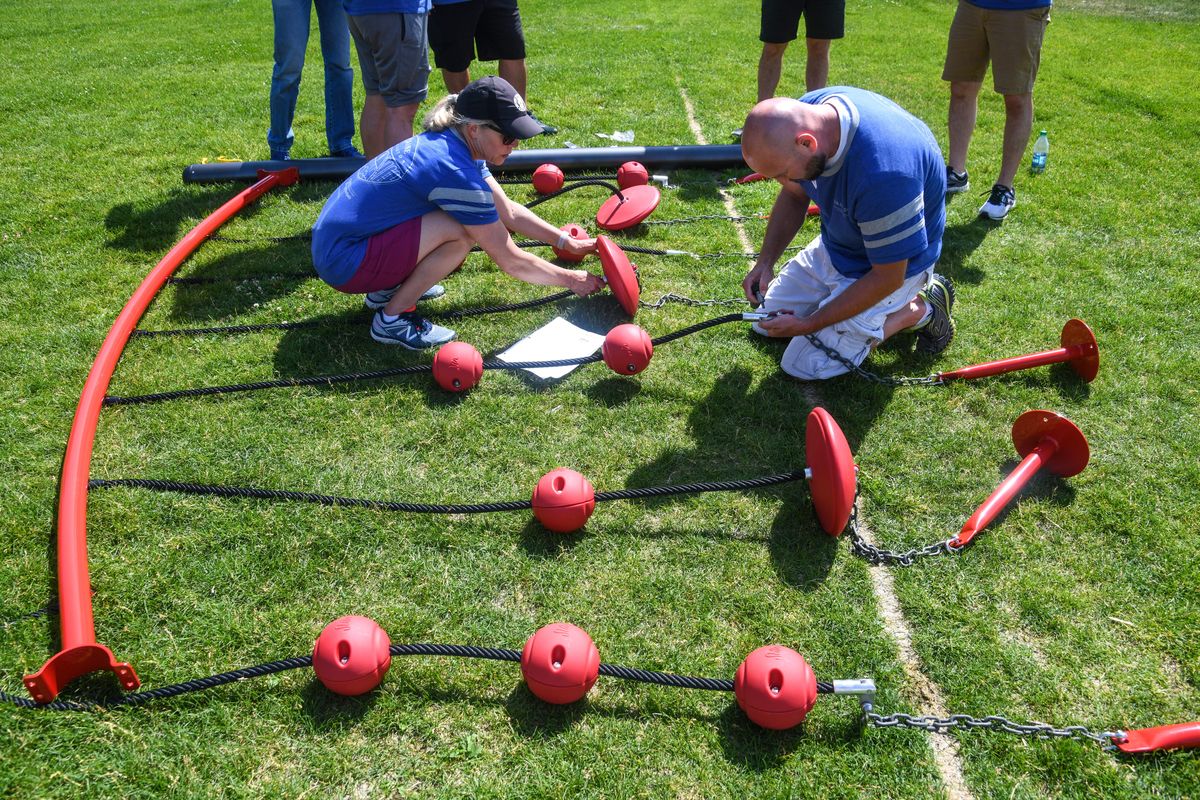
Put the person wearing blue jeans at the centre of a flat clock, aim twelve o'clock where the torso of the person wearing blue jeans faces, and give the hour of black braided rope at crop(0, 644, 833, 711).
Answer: The black braided rope is roughly at 12 o'clock from the person wearing blue jeans.

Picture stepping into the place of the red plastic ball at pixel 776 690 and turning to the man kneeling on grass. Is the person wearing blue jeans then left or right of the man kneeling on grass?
left

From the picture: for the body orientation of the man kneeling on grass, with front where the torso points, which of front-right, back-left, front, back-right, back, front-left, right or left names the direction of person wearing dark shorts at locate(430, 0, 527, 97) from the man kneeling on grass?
right

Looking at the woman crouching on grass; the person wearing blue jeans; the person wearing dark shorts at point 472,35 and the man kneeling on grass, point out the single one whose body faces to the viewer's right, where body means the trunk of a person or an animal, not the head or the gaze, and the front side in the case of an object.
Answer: the woman crouching on grass

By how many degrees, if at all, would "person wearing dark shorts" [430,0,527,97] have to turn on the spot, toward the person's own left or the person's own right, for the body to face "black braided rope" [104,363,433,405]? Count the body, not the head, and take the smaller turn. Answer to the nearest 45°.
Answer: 0° — they already face it

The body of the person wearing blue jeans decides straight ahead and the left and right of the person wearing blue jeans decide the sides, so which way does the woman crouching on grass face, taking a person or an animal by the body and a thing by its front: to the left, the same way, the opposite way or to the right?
to the left

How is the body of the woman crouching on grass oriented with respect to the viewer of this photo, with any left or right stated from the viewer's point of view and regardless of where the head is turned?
facing to the right of the viewer

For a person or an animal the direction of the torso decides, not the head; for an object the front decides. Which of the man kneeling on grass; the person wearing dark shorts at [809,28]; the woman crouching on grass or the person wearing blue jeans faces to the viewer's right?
the woman crouching on grass

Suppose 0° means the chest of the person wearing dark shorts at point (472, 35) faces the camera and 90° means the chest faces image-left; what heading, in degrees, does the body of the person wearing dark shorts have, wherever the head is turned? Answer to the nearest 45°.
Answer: approximately 0°

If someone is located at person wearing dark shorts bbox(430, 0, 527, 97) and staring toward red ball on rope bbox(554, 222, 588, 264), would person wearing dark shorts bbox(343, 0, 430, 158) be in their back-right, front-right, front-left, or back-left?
front-right

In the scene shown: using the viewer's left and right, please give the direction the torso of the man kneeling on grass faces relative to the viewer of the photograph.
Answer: facing the viewer and to the left of the viewer

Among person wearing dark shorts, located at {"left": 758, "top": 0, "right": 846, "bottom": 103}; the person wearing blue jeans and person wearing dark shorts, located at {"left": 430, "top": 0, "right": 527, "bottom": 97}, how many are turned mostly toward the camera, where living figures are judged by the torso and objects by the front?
3

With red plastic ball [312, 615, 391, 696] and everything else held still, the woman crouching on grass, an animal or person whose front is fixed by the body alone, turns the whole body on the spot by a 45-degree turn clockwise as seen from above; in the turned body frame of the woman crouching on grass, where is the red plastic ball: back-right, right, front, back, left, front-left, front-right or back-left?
front-right

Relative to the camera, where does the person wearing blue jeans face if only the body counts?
toward the camera

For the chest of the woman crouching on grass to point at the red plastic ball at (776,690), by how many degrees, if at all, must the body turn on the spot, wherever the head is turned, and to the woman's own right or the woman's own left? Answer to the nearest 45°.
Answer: approximately 90° to the woman's own right

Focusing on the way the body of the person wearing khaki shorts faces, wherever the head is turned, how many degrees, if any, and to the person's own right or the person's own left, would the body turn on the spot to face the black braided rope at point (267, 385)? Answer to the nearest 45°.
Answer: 0° — they already face it
